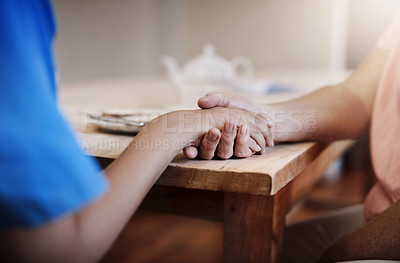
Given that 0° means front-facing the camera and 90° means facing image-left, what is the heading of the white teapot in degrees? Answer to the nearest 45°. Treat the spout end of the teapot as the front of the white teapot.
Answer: approximately 90°
